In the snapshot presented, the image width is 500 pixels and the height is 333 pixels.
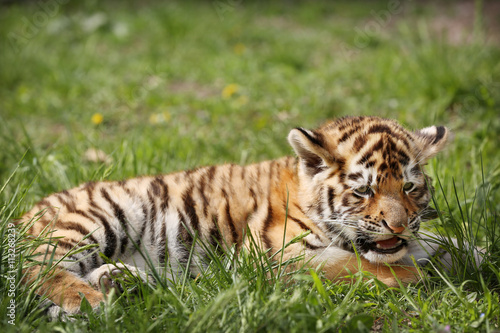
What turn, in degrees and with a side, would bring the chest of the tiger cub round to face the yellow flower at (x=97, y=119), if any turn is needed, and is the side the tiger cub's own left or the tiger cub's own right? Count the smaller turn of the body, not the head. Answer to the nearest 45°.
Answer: approximately 135° to the tiger cub's own left

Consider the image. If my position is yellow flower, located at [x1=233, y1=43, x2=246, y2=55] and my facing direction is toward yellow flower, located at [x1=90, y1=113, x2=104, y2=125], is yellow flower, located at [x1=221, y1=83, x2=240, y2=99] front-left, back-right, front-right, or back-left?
front-left

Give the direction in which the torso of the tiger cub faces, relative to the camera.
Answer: to the viewer's right

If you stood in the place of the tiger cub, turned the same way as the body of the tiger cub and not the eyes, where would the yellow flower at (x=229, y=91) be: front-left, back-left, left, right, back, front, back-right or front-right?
left

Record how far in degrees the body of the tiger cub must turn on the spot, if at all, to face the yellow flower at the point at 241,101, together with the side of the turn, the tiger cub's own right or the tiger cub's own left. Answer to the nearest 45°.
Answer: approximately 90° to the tiger cub's own left

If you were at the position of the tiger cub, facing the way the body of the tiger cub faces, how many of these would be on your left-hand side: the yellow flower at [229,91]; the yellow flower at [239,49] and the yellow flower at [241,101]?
3
